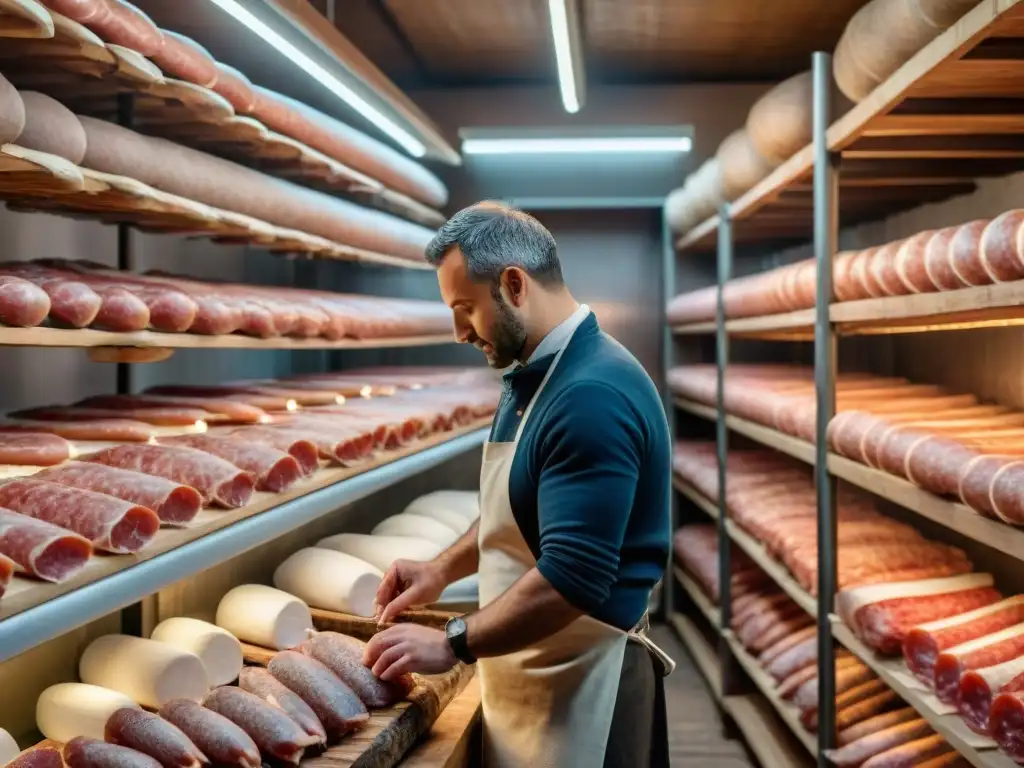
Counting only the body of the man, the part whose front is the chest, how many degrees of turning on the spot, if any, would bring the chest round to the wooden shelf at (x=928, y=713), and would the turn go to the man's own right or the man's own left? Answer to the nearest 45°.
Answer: approximately 180°

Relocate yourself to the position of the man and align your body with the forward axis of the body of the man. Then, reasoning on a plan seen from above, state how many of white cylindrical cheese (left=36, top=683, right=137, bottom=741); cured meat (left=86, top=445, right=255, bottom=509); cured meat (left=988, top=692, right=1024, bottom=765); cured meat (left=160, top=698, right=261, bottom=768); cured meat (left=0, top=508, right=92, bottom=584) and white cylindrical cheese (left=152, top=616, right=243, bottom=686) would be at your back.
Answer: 1

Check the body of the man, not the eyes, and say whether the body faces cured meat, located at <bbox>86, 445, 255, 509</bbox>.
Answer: yes

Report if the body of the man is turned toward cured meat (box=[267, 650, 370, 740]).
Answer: yes

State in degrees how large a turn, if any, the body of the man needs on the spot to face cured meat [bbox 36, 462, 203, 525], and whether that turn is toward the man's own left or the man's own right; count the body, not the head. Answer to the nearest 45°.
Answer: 0° — they already face it

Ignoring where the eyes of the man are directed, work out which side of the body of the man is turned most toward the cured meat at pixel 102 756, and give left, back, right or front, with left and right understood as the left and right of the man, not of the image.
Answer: front

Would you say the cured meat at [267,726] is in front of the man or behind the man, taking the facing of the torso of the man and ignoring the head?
in front

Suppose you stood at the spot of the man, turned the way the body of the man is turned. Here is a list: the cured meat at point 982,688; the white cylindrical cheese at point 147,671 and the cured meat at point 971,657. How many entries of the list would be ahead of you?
1

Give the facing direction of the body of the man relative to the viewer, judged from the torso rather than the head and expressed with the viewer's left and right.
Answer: facing to the left of the viewer

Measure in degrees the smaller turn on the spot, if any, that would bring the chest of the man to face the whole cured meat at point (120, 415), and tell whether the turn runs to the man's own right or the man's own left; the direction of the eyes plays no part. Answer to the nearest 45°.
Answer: approximately 45° to the man's own right

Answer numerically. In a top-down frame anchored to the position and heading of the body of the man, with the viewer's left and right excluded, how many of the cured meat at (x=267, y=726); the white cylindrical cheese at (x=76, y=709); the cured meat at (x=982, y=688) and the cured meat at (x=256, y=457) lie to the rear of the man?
1

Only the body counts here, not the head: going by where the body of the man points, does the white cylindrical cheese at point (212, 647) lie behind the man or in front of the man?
in front

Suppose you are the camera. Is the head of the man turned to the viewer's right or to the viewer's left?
to the viewer's left
